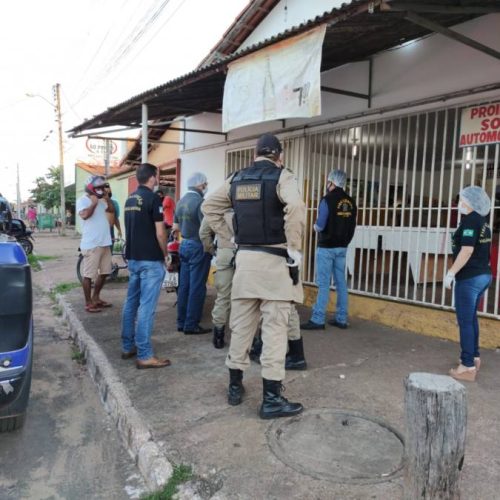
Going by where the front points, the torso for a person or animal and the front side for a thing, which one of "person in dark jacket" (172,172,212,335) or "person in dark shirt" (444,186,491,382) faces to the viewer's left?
"person in dark shirt" (444,186,491,382)

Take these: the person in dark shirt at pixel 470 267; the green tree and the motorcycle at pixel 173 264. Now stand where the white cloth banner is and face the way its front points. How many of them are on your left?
1

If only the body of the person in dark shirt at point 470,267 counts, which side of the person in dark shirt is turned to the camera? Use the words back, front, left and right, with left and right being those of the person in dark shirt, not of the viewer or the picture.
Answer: left

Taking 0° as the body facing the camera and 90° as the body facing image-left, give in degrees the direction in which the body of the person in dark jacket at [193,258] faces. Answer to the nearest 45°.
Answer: approximately 225°

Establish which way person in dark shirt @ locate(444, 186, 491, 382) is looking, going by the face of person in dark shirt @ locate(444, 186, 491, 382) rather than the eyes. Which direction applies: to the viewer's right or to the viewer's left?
to the viewer's left

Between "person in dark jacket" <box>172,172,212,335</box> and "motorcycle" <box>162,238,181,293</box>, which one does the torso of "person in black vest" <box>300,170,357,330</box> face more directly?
the motorcycle

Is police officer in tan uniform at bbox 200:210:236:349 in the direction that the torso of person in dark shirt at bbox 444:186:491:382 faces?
yes

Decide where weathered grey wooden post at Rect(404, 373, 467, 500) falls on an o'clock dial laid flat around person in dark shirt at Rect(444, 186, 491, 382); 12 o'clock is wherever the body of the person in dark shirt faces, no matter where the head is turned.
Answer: The weathered grey wooden post is roughly at 9 o'clock from the person in dark shirt.

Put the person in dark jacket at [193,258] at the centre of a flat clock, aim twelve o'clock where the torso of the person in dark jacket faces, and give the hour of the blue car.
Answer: The blue car is roughly at 5 o'clock from the person in dark jacket.

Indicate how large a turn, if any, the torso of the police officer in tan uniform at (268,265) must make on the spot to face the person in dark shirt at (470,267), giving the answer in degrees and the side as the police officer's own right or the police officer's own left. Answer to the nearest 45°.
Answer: approximately 45° to the police officer's own right
